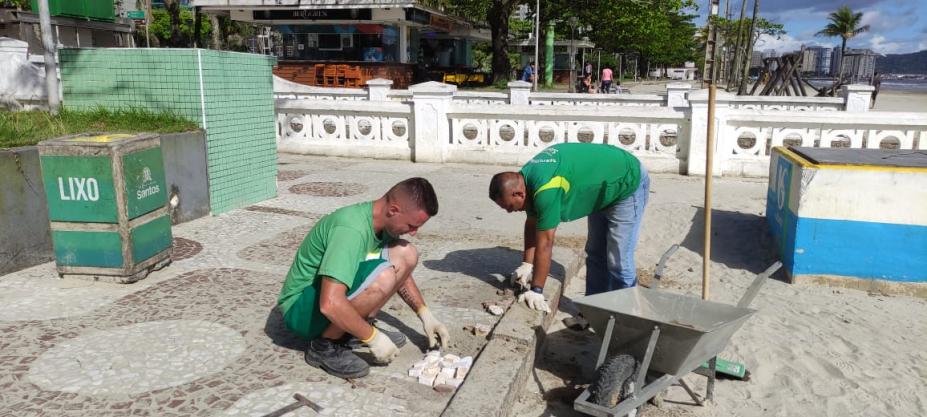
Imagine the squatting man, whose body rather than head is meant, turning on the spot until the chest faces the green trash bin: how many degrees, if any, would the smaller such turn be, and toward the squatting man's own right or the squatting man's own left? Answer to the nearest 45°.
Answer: approximately 135° to the squatting man's own left

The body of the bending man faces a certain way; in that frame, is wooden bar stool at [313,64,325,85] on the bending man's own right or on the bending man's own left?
on the bending man's own right

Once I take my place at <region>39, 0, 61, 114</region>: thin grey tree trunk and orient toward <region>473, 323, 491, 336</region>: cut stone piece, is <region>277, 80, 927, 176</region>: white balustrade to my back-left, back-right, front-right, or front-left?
front-left

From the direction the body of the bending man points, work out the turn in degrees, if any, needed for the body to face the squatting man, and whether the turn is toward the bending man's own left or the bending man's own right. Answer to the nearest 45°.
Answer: approximately 45° to the bending man's own left

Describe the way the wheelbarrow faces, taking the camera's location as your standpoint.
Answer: facing the viewer and to the left of the viewer

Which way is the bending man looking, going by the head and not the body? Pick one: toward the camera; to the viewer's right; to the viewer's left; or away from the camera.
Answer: to the viewer's left

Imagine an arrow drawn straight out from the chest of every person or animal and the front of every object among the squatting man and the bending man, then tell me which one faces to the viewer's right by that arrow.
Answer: the squatting man

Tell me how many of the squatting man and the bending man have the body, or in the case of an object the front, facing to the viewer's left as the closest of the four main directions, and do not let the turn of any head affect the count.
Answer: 1

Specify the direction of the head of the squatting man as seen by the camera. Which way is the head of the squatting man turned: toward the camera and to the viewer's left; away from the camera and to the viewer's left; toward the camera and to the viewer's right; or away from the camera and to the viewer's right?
toward the camera and to the viewer's right

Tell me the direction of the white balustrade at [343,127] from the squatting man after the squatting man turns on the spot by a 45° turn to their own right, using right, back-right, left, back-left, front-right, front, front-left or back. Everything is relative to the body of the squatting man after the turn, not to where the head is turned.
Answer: back-left

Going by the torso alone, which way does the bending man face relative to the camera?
to the viewer's left

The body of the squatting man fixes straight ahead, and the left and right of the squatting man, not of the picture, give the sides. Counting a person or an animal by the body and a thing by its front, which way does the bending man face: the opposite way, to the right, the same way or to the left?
the opposite way

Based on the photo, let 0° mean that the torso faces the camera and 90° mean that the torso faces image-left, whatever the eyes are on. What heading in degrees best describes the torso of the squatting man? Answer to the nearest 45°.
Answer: approximately 270°

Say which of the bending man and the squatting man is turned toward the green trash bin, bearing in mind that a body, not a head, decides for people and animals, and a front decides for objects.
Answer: the bending man
